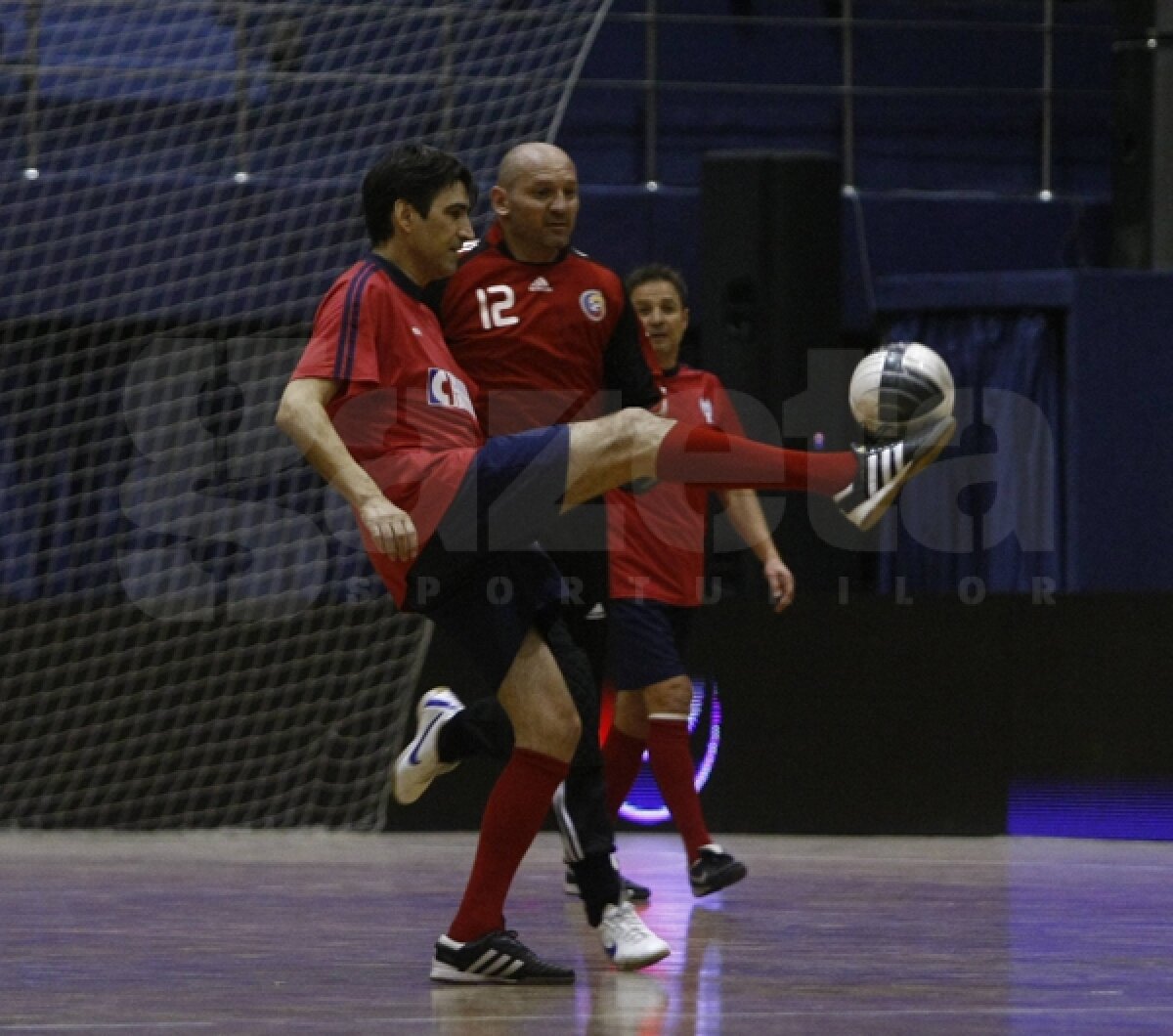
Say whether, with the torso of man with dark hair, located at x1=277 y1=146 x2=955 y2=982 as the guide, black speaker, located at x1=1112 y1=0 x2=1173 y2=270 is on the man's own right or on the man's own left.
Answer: on the man's own left

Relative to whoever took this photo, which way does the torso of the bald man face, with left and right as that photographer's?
facing the viewer and to the right of the viewer

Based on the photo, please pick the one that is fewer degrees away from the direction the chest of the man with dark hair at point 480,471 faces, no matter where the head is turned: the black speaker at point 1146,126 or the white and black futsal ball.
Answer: the white and black futsal ball

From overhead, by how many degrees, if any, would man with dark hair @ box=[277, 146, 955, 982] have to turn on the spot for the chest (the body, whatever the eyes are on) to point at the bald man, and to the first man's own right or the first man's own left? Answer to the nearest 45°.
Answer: approximately 90° to the first man's own left

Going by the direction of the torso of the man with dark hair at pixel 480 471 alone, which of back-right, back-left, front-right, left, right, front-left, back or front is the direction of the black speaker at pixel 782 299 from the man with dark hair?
left

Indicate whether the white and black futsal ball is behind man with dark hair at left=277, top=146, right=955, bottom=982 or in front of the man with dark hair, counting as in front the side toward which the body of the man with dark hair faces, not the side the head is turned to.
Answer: in front

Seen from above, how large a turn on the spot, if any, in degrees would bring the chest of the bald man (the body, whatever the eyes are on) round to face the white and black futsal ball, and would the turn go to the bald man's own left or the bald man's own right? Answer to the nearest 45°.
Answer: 0° — they already face it

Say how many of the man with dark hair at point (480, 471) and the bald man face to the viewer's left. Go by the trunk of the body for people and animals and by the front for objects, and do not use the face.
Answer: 0

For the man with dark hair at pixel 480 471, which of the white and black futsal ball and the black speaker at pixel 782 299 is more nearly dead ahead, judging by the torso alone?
the white and black futsal ball

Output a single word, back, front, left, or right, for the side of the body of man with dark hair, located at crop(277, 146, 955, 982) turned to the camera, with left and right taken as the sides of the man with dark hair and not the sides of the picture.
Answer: right

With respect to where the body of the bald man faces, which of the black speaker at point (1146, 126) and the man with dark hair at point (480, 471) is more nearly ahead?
the man with dark hair

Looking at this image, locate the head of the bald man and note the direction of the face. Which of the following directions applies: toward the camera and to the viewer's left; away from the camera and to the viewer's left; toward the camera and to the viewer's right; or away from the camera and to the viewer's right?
toward the camera and to the viewer's right
